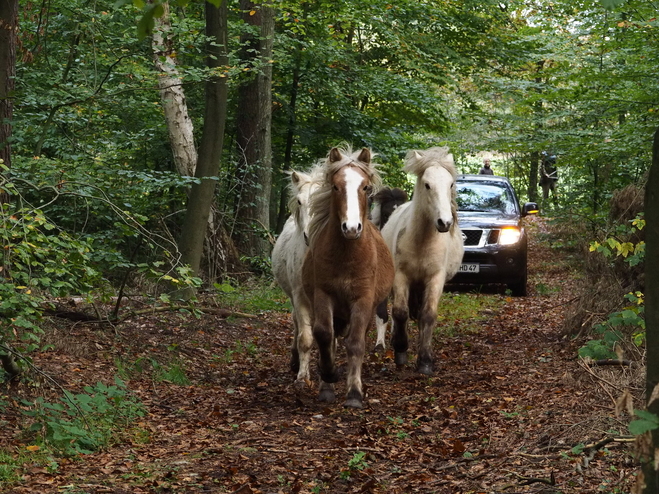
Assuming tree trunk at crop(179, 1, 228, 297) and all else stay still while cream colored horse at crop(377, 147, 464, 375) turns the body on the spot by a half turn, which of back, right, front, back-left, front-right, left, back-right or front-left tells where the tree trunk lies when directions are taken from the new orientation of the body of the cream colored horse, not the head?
front-left

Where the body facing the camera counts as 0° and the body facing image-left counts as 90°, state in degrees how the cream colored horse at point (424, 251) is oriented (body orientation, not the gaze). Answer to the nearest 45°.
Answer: approximately 0°

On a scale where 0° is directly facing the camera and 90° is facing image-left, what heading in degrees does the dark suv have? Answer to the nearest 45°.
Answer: approximately 0°

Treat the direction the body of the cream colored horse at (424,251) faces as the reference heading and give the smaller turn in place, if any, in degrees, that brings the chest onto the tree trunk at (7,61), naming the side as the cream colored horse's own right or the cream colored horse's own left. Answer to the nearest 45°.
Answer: approximately 45° to the cream colored horse's own right

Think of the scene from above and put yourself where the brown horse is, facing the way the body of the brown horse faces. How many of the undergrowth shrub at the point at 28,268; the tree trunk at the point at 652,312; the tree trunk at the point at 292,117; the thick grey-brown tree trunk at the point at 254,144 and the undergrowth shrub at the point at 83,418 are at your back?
2

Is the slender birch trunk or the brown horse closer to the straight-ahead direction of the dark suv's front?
the brown horse

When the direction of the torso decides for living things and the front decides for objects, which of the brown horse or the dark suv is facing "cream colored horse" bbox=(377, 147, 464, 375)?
the dark suv

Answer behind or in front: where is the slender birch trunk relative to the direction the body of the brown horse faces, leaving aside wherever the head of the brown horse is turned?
behind

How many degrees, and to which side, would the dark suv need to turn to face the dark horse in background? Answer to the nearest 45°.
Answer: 0° — it already faces it
